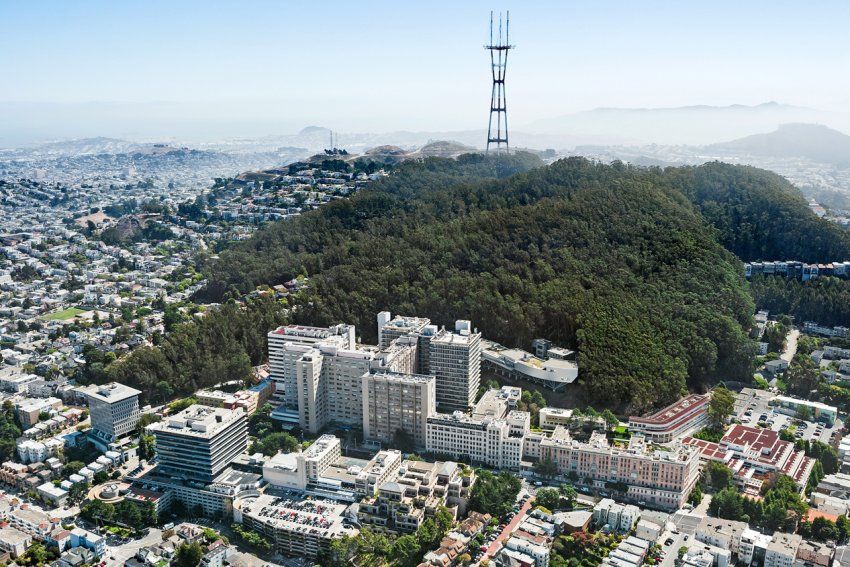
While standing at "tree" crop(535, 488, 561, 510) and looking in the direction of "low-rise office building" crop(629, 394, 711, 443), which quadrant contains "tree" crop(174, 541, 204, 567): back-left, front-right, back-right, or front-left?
back-left

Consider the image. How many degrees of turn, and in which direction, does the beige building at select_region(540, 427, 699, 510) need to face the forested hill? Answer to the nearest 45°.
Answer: approximately 135° to its right

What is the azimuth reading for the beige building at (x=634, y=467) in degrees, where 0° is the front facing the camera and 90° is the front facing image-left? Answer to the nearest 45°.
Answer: approximately 45°

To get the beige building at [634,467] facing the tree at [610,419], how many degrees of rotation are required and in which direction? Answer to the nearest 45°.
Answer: approximately 135° to its right

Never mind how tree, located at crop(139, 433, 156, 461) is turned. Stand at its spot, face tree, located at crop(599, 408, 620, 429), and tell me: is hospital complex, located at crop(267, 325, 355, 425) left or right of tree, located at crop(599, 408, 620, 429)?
left

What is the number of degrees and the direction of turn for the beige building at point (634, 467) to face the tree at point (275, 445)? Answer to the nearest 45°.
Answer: approximately 45° to its right

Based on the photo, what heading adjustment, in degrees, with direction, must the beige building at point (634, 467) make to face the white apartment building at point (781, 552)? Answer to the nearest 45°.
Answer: approximately 90° to its left

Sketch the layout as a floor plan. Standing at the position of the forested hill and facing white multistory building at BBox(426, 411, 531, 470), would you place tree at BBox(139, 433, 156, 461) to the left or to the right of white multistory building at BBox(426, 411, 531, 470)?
right

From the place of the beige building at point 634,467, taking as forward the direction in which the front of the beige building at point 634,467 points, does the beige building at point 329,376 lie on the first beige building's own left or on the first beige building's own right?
on the first beige building's own right

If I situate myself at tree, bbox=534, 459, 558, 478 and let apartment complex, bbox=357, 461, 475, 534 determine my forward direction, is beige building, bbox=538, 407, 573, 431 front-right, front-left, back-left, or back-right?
back-right

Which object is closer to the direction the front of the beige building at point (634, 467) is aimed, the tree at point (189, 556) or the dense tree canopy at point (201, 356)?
the tree

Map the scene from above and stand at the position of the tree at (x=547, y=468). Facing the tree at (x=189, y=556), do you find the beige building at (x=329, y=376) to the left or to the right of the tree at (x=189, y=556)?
right
